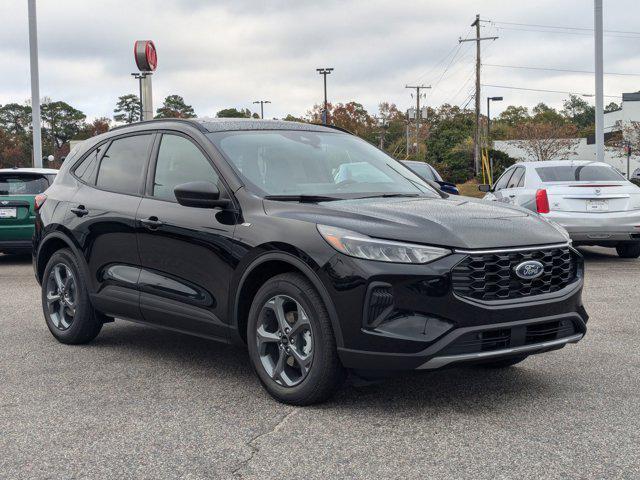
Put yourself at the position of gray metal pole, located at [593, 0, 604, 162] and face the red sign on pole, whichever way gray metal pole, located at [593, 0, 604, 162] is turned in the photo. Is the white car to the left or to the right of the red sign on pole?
left

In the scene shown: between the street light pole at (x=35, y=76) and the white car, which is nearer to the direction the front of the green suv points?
the street light pole

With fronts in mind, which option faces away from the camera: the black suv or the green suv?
the green suv

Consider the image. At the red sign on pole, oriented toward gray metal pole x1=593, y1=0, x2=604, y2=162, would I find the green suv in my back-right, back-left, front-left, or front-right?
front-right

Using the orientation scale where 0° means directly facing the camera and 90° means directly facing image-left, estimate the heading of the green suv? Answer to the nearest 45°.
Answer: approximately 180°

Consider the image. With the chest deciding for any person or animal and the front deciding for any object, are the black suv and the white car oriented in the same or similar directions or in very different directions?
very different directions

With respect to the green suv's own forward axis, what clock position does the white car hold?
The white car is roughly at 4 o'clock from the green suv.

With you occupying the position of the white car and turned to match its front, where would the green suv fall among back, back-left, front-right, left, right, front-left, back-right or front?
front-left

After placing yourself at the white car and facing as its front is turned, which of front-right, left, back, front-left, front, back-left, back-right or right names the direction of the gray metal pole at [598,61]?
front-right

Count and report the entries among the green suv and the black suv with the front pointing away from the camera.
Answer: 1

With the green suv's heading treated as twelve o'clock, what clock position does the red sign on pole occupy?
The red sign on pole is roughly at 1 o'clock from the green suv.

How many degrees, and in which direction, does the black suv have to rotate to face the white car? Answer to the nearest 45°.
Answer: approximately 90° to its left
